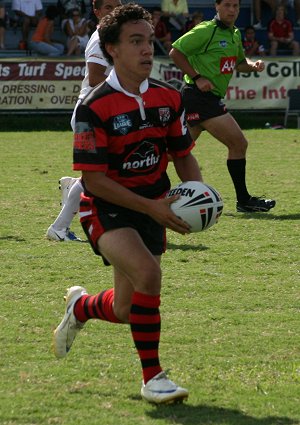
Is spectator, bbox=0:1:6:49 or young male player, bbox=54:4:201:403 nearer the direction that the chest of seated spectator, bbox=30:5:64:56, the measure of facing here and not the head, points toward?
the young male player

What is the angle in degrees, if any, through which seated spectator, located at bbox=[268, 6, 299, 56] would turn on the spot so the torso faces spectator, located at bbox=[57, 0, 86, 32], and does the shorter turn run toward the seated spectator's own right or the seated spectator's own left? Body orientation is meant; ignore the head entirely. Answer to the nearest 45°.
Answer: approximately 90° to the seated spectator's own right

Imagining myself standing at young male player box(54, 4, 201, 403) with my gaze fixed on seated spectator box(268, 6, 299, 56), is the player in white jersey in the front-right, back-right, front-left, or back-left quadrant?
front-left

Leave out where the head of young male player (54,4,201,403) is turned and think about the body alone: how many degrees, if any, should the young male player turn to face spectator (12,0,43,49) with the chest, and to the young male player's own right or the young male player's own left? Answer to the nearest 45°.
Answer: approximately 135° to the young male player's own left

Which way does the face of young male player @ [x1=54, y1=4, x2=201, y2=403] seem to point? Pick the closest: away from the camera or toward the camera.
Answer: toward the camera

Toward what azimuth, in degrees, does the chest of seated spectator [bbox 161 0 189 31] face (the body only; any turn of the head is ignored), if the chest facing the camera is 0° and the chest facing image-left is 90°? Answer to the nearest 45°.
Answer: approximately 0°

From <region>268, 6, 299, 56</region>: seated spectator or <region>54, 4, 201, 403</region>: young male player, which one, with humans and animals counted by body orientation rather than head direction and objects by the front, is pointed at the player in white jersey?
the seated spectator

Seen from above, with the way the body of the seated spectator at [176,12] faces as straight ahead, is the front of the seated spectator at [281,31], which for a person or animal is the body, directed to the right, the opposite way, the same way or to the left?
the same way

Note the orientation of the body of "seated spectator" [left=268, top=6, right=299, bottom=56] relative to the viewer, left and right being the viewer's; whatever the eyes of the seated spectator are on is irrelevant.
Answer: facing the viewer

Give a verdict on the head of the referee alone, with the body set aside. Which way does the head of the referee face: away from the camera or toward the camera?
toward the camera
